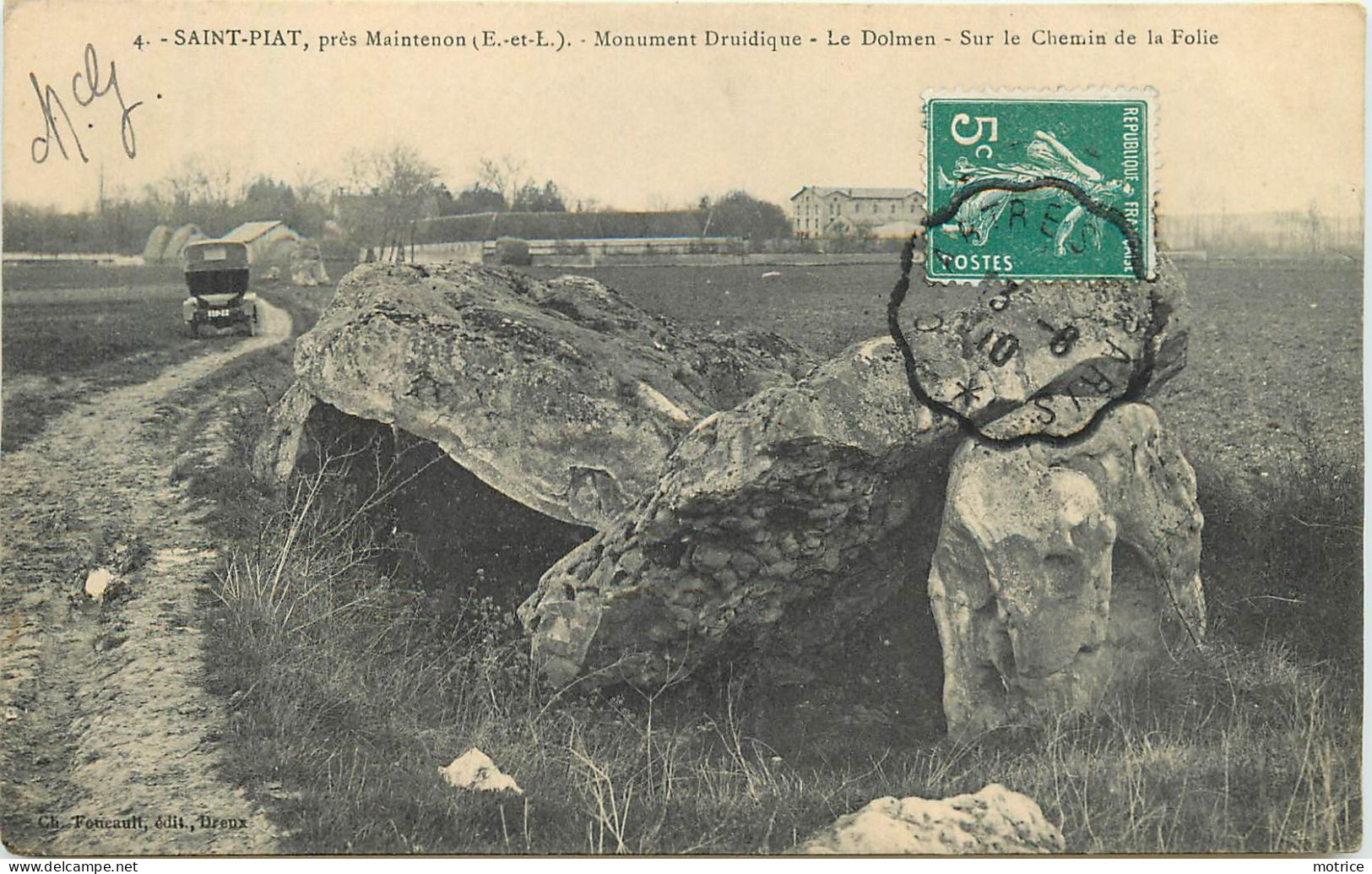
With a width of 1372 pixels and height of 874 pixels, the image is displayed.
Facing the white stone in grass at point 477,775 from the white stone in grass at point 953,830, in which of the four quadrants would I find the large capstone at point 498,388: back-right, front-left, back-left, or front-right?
front-right
